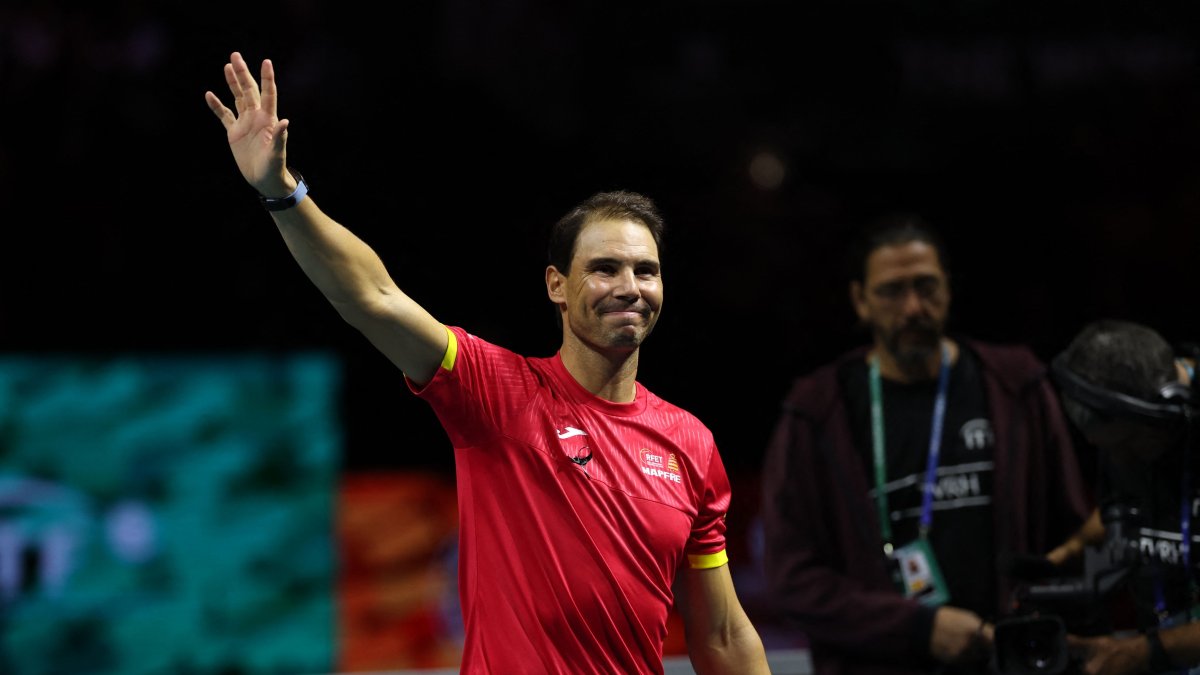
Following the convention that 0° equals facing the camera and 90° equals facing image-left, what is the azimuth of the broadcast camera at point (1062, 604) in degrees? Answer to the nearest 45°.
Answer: approximately 45°

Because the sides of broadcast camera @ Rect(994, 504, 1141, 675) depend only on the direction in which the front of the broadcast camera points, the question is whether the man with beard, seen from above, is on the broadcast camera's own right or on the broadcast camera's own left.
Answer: on the broadcast camera's own right

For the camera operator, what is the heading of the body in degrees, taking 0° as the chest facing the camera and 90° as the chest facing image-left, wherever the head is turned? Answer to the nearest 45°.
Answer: approximately 45°

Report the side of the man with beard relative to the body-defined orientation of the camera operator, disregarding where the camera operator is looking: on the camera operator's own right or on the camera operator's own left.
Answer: on the camera operator's own right
